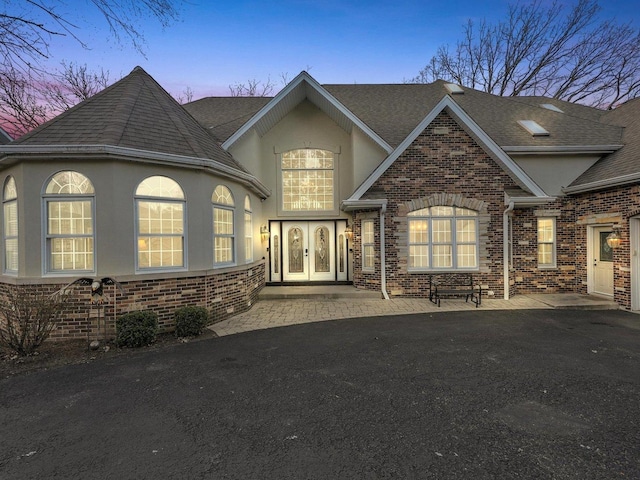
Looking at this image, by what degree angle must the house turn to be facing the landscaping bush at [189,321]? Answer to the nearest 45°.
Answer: approximately 45° to its right

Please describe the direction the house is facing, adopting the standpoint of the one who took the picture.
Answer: facing the viewer

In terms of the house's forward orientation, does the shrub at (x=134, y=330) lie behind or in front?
in front
